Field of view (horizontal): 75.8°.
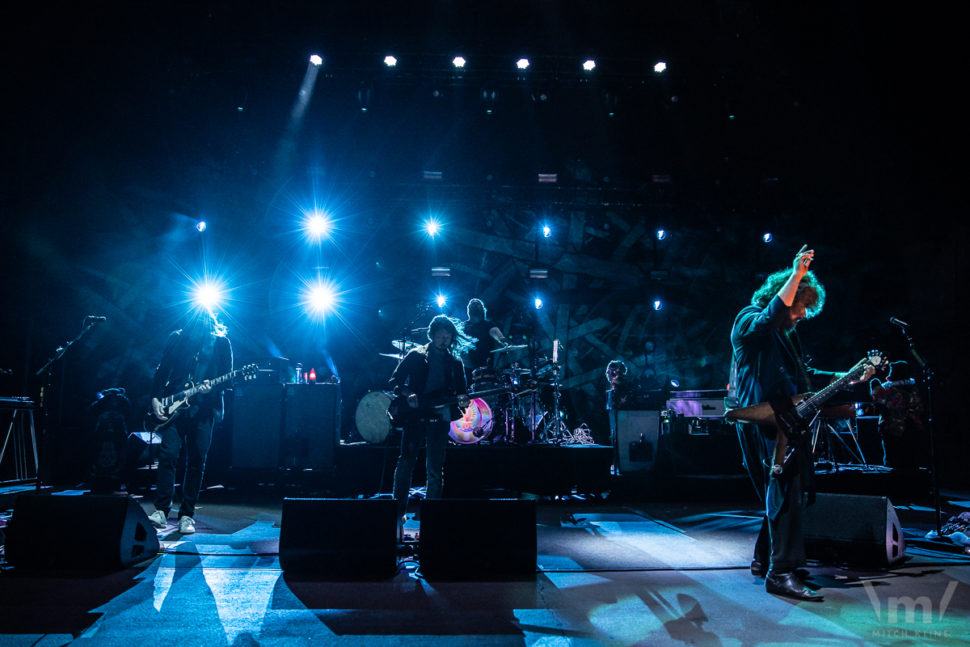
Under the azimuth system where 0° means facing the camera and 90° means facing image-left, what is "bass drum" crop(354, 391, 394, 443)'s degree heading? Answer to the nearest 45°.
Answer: approximately 0°

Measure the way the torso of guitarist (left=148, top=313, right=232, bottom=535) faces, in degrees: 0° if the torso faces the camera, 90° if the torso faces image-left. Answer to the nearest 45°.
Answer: approximately 0°

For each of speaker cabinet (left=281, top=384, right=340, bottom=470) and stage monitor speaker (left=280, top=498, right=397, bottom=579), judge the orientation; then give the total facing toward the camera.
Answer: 1

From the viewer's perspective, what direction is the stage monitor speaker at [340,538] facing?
away from the camera
